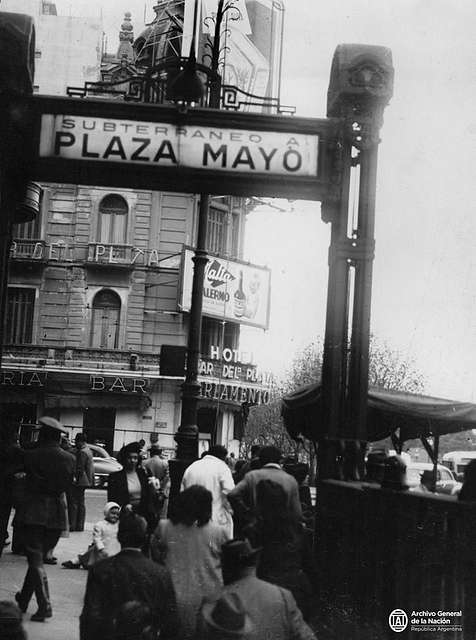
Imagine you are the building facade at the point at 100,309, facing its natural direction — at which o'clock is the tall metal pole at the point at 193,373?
The tall metal pole is roughly at 12 o'clock from the building facade.

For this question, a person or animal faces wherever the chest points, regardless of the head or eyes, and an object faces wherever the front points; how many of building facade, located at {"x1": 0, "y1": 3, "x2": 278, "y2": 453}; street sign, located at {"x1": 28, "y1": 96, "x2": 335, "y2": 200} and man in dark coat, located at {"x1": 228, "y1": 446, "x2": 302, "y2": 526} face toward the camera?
2

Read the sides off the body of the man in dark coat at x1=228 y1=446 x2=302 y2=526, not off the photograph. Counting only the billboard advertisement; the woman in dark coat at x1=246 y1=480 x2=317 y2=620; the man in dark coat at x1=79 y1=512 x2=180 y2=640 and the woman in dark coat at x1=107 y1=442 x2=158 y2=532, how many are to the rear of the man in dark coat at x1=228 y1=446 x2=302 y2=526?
2

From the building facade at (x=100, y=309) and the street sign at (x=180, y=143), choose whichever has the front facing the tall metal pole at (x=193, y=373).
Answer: the building facade

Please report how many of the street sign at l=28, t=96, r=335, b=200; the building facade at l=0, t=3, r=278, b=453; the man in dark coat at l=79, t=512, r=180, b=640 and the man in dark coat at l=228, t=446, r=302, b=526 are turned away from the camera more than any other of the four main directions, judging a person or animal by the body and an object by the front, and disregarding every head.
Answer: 2

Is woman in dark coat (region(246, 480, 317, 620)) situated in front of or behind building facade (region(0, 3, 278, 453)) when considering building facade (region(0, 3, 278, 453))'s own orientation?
in front

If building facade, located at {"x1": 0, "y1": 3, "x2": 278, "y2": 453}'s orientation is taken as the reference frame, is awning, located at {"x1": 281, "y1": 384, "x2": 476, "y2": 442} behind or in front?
in front

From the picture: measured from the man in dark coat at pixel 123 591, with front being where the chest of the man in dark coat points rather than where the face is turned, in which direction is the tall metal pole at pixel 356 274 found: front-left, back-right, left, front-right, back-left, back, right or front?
front-right

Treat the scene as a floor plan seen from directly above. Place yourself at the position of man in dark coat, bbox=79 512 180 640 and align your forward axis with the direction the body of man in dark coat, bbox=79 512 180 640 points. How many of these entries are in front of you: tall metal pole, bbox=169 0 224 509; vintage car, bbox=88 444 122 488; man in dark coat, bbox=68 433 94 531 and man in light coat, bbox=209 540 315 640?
3

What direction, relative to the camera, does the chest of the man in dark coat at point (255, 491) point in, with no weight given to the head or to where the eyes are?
away from the camera

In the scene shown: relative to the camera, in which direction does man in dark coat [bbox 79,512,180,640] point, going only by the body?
away from the camera

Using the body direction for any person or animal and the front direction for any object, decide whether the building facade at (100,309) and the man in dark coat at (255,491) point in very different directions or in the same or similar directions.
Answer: very different directions

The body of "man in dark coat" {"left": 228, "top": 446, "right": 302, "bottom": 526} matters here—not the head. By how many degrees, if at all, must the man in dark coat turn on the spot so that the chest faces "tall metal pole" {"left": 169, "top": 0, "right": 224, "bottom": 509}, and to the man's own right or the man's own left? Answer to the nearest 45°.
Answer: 0° — they already face it
